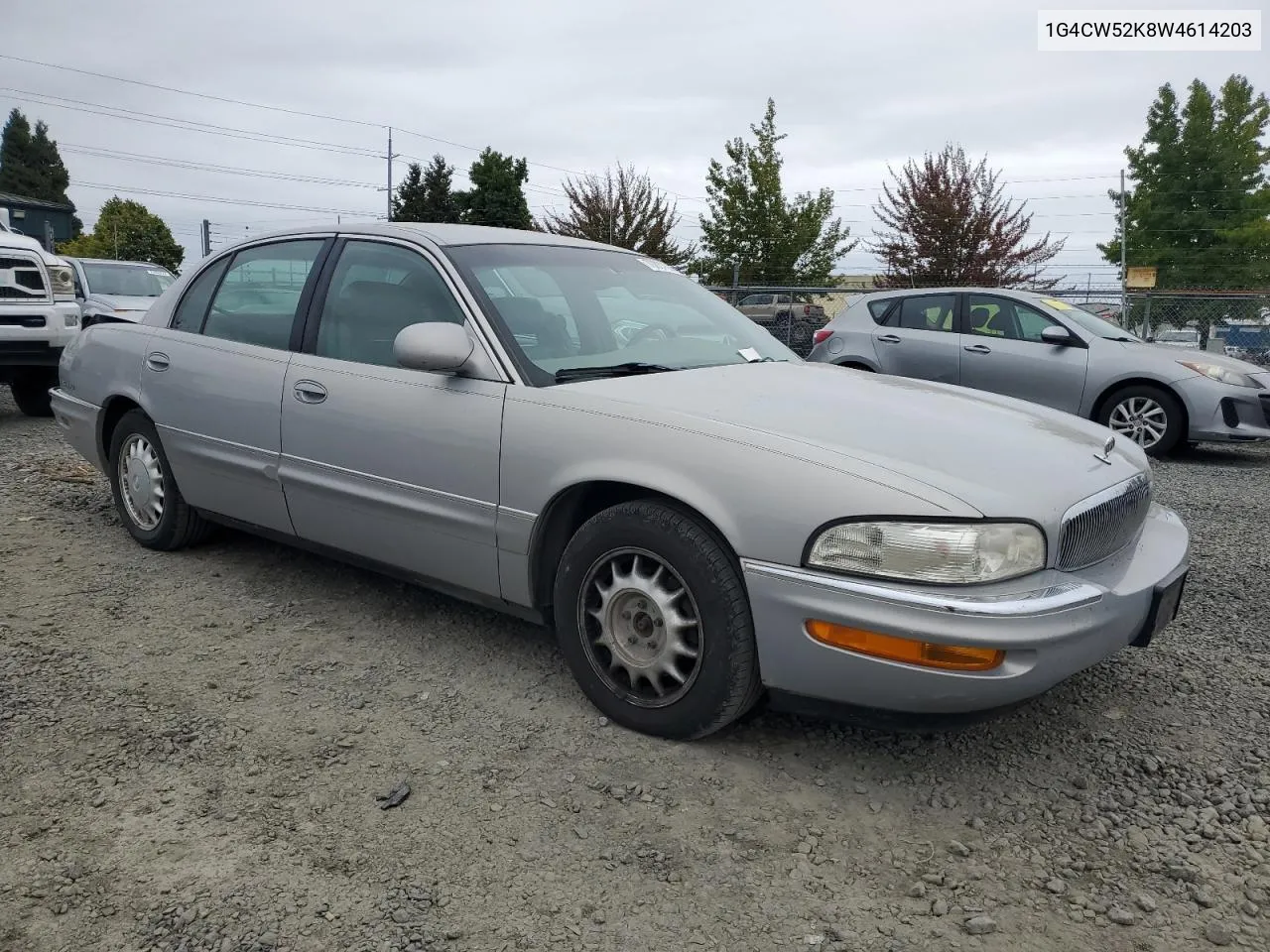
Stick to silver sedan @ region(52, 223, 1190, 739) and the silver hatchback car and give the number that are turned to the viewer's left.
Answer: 0

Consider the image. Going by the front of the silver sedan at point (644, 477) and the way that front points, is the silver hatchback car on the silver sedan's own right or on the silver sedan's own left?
on the silver sedan's own left

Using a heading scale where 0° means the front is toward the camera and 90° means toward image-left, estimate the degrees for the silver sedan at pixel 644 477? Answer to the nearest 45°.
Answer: approximately 315°

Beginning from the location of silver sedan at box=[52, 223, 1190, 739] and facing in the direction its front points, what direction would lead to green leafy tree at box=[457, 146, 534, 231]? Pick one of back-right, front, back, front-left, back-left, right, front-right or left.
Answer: back-left

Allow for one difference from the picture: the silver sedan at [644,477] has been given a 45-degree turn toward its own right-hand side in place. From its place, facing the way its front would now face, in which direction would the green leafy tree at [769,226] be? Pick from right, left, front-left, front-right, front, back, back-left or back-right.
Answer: back

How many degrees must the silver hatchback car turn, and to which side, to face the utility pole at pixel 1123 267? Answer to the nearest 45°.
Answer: approximately 135° to its left

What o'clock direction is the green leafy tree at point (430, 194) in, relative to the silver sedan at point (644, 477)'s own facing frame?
The green leafy tree is roughly at 7 o'clock from the silver sedan.

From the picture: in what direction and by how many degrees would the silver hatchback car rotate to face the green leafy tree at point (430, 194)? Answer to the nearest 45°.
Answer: approximately 180°

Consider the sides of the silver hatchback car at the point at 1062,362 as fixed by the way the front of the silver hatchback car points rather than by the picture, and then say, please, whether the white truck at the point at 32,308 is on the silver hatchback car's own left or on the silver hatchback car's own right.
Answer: on the silver hatchback car's own right

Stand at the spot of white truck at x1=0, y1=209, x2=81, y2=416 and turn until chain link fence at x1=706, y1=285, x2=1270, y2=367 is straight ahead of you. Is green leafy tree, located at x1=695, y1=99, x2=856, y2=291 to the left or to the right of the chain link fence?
left

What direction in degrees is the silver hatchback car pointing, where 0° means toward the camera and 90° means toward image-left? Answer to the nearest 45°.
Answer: approximately 315°
